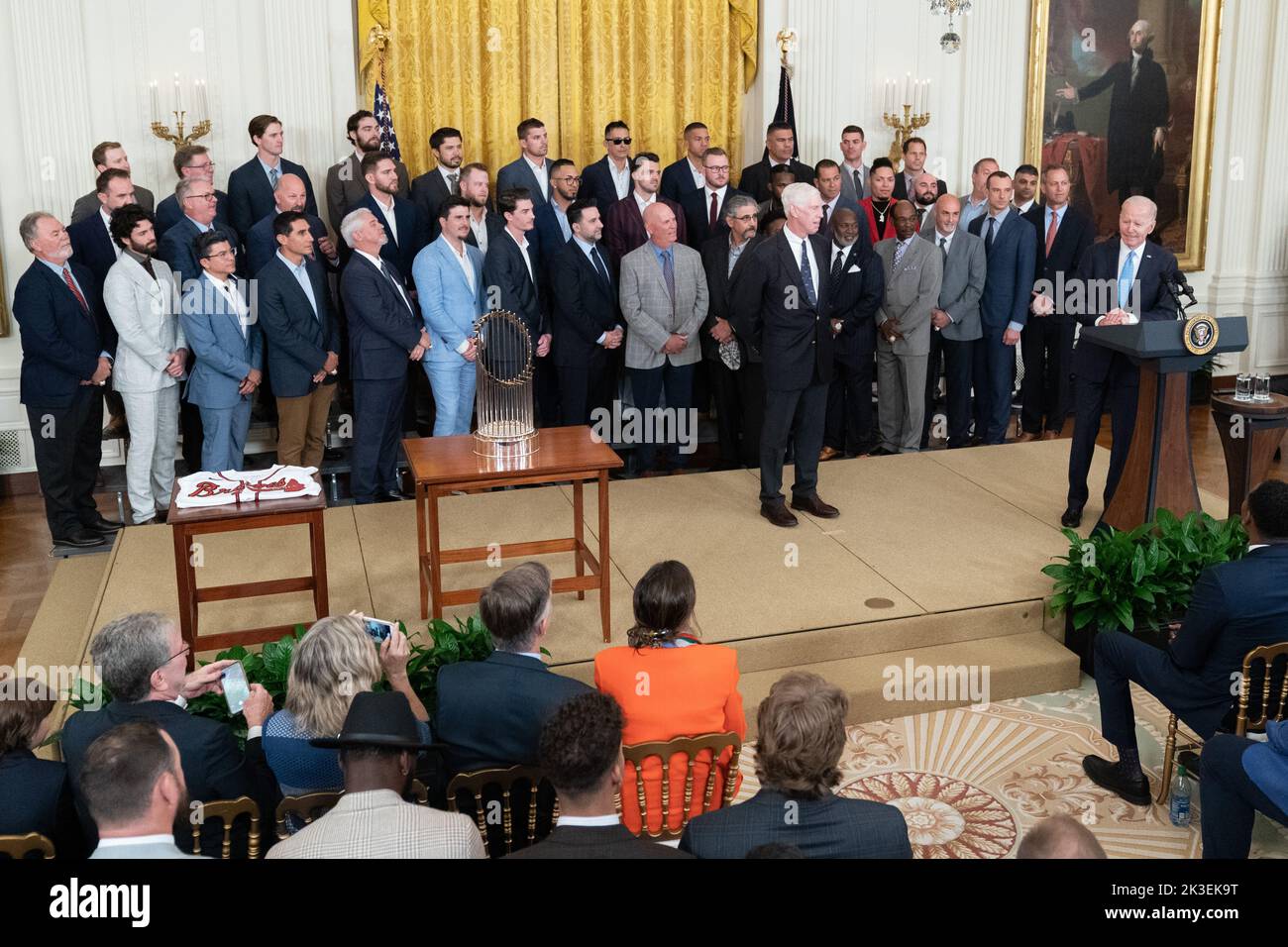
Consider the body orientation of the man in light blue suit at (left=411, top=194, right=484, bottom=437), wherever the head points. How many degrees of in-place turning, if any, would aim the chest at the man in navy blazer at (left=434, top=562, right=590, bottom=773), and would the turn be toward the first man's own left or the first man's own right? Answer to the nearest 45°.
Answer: approximately 45° to the first man's own right

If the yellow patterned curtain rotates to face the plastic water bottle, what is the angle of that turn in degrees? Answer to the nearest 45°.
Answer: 0° — it already faces it

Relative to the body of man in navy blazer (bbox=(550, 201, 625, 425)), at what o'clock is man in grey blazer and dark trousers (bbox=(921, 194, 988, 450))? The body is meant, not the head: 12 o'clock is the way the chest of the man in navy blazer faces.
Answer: The man in grey blazer and dark trousers is roughly at 10 o'clock from the man in navy blazer.

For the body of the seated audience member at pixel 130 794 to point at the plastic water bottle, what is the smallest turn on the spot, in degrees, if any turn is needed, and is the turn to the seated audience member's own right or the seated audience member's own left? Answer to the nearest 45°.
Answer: approximately 45° to the seated audience member's own right

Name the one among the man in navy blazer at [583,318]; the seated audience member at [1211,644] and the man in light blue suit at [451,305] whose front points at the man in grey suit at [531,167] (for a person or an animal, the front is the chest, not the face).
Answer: the seated audience member

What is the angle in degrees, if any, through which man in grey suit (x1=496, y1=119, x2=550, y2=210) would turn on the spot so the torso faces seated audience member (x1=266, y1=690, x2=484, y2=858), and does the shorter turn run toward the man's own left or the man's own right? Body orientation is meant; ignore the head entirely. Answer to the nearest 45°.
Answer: approximately 45° to the man's own right

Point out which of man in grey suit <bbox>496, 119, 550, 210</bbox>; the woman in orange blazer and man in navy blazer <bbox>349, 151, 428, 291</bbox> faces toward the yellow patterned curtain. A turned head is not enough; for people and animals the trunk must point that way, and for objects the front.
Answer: the woman in orange blazer

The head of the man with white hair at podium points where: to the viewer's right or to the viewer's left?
to the viewer's left

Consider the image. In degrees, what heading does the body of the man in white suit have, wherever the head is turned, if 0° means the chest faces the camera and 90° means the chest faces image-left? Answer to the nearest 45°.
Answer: approximately 315°

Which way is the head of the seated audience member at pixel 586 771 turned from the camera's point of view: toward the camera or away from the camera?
away from the camera

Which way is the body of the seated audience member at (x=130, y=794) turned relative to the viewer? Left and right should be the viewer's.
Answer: facing away from the viewer and to the right of the viewer

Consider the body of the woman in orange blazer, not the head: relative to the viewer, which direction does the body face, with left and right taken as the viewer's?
facing away from the viewer
